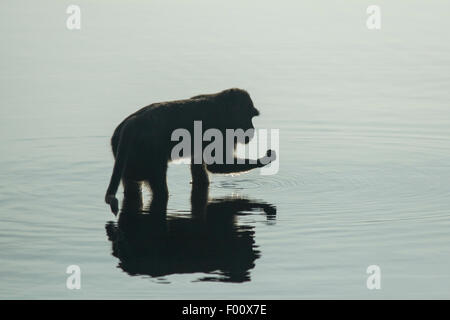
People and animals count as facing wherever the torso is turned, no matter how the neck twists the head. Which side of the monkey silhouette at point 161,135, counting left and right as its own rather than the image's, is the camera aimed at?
right
